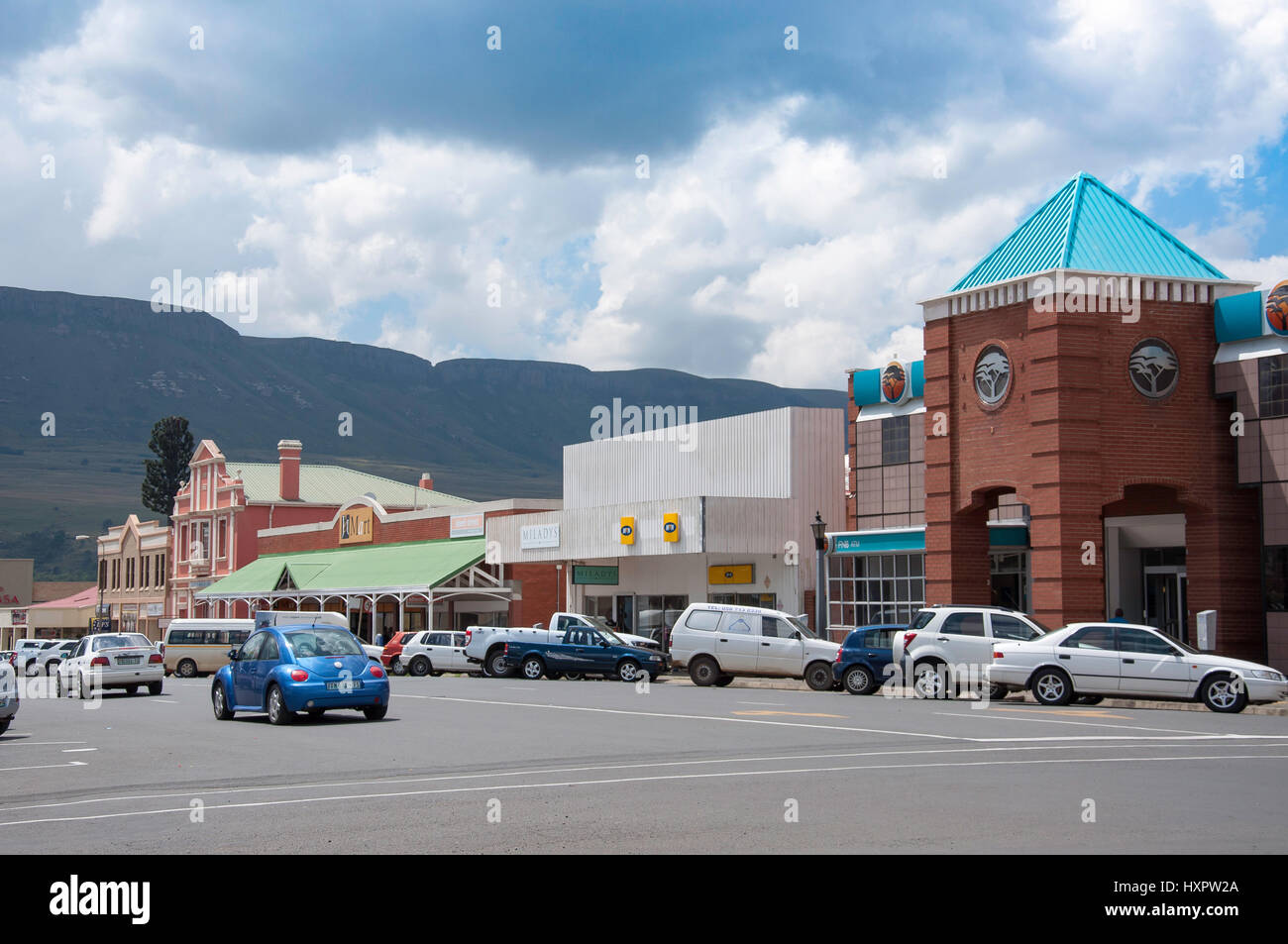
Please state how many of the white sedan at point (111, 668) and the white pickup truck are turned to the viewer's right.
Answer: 1

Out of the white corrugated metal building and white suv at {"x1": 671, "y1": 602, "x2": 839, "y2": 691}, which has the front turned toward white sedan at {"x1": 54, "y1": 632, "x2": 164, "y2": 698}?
the white corrugated metal building

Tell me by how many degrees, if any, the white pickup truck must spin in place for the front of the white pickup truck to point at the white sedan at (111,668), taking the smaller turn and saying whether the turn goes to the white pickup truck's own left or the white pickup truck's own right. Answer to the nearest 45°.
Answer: approximately 135° to the white pickup truck's own right

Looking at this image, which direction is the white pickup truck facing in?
to the viewer's right

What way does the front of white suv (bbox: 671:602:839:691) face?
to the viewer's right

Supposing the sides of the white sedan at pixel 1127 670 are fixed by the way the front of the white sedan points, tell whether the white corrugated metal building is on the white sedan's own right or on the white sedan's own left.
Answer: on the white sedan's own left

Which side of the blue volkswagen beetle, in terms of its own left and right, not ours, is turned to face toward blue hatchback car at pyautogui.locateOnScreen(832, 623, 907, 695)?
right

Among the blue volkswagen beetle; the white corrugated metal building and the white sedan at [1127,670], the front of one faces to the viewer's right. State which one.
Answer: the white sedan

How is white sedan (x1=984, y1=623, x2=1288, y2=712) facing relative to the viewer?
to the viewer's right
